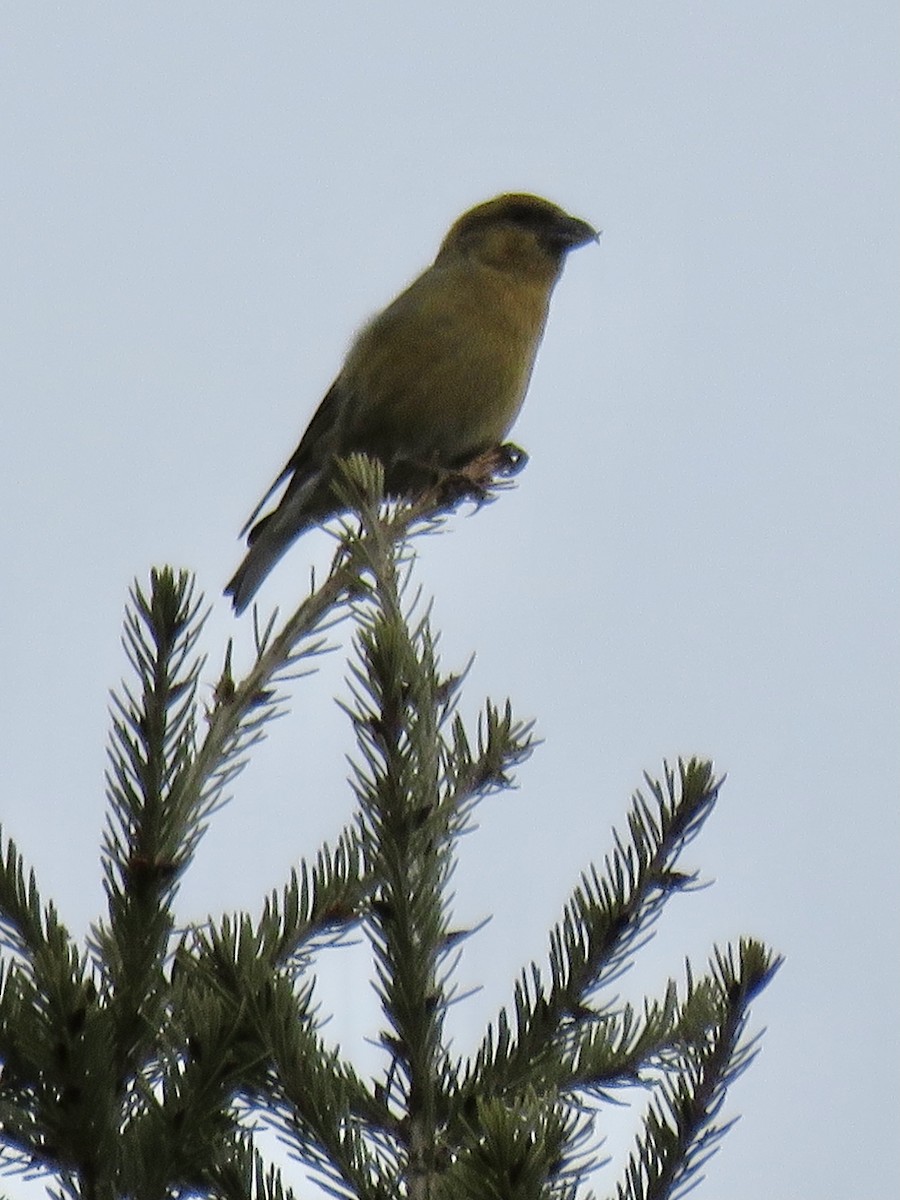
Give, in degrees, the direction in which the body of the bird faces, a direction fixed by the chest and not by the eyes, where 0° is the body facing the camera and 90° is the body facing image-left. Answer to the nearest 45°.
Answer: approximately 270°
